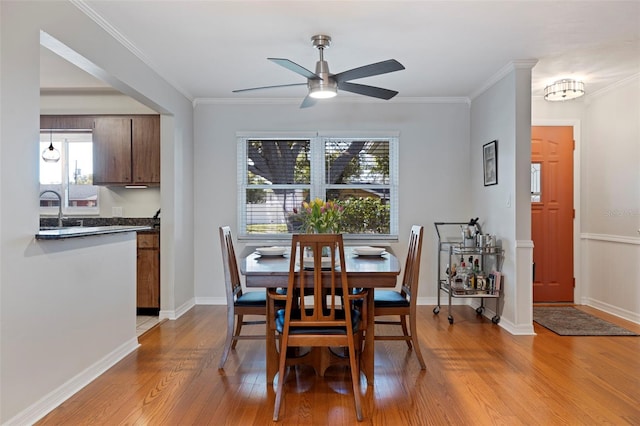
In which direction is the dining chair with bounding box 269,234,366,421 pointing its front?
away from the camera

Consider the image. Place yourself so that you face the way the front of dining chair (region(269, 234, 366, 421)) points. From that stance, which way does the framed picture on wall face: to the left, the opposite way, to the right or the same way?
to the left

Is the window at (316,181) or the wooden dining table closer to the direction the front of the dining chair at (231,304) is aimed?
the wooden dining table

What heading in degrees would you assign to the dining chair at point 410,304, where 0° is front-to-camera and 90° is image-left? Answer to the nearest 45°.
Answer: approximately 90°

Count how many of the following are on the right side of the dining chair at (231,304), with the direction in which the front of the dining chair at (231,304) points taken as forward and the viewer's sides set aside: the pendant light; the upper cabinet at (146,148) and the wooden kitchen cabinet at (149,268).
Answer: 0

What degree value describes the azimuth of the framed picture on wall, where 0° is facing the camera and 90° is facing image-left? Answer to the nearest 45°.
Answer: approximately 45°

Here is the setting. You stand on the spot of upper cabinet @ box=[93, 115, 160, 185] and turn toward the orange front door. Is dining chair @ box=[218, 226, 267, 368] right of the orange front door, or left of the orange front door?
right

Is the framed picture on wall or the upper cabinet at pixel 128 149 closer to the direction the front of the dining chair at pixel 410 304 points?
the upper cabinet

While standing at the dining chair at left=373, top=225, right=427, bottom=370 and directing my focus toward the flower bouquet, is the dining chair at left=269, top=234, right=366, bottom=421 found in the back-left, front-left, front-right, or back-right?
front-left

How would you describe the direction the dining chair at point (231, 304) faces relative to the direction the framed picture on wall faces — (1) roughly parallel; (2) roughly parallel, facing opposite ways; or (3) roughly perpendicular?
roughly parallel, facing opposite ways

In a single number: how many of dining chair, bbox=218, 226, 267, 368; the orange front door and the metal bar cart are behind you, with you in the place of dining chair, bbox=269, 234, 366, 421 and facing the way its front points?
0

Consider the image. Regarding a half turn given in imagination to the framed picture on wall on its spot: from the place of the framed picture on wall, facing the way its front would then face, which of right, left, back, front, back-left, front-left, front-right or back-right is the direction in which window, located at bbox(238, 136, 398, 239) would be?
back-left

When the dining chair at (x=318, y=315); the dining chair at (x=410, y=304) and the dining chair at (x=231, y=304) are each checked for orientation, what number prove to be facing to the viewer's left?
1

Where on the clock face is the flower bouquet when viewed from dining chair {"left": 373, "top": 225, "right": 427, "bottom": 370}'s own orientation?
The flower bouquet is roughly at 11 o'clock from the dining chair.

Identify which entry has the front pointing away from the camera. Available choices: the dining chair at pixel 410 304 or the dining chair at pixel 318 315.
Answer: the dining chair at pixel 318 315

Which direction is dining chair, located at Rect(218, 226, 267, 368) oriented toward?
to the viewer's right

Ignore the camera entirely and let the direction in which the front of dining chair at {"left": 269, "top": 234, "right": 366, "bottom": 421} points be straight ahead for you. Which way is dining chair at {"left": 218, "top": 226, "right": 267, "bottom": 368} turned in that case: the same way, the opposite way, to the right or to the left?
to the right

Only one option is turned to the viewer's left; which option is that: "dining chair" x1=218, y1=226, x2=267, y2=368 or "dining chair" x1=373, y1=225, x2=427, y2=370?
"dining chair" x1=373, y1=225, x2=427, y2=370

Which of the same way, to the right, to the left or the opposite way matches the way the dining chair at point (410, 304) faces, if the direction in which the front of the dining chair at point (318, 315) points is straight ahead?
to the left
